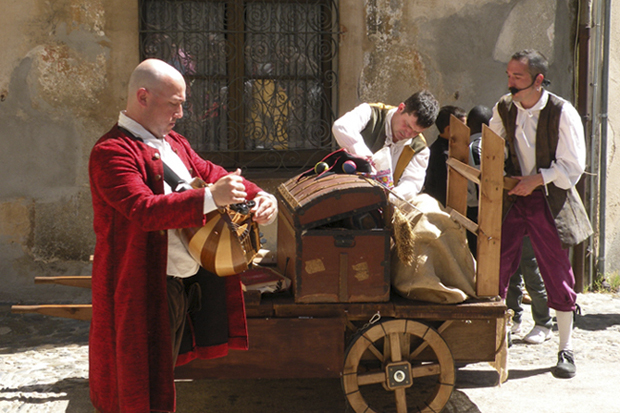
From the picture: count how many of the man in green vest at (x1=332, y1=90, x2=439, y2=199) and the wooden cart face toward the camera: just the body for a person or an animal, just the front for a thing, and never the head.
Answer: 1

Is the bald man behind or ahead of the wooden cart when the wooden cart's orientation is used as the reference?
ahead

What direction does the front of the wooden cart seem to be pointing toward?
to the viewer's left

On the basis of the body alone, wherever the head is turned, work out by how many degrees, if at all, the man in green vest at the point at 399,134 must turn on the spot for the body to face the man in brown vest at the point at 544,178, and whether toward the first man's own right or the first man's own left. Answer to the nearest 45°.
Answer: approximately 90° to the first man's own left

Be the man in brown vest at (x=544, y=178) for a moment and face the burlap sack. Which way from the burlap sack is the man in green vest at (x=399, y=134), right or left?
right

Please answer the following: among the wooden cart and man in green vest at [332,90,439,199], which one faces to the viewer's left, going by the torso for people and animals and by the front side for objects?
the wooden cart

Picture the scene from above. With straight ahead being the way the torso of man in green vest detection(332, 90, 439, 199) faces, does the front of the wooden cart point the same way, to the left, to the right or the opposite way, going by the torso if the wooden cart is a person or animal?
to the right

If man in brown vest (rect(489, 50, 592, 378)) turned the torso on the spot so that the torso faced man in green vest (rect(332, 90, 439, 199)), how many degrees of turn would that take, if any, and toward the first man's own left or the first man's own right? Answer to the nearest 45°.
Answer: approximately 45° to the first man's own right
